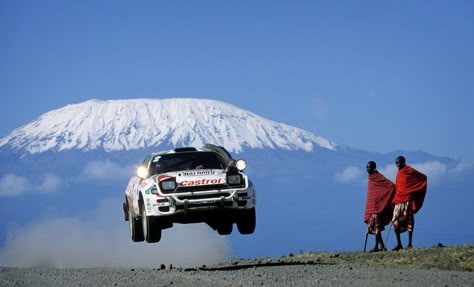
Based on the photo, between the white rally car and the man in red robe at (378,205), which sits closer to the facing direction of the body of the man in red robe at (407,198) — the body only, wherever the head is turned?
the white rally car

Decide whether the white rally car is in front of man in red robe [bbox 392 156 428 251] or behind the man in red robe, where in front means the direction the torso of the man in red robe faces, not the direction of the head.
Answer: in front

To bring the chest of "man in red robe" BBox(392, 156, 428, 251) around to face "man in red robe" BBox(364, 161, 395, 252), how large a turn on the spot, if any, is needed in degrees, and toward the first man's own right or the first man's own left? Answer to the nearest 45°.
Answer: approximately 45° to the first man's own right

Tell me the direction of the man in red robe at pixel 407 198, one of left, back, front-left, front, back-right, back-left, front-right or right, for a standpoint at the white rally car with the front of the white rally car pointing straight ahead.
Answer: back-left

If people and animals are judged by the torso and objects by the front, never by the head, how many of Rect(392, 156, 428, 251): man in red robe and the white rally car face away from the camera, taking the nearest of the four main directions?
0

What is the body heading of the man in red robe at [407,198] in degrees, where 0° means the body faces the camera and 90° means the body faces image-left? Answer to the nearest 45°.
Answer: approximately 45°

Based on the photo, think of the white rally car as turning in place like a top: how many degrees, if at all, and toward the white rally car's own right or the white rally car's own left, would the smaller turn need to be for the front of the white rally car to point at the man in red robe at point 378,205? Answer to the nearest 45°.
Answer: approximately 135° to the white rally car's own left

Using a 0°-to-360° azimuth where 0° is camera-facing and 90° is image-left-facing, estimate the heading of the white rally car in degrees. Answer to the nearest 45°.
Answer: approximately 0°
